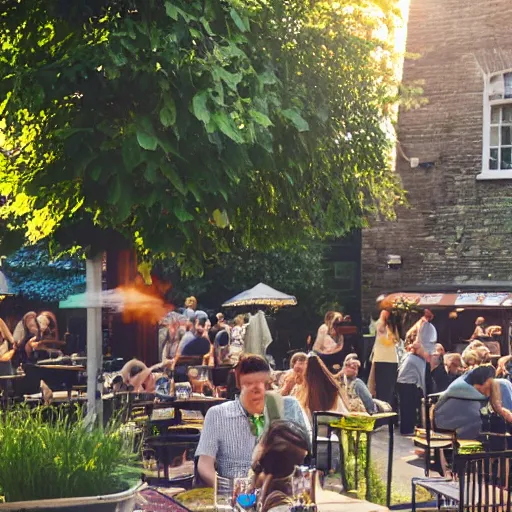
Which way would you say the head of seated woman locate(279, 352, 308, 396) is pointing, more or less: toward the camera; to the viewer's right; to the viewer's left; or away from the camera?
toward the camera

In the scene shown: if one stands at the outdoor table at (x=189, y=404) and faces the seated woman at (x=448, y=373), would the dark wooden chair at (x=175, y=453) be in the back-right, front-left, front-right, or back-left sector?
back-right

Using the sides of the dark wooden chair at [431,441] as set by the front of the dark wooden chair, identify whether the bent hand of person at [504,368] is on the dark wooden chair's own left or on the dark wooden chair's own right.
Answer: on the dark wooden chair's own left

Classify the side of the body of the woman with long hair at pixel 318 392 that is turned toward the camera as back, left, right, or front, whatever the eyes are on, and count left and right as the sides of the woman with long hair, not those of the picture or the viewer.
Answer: back

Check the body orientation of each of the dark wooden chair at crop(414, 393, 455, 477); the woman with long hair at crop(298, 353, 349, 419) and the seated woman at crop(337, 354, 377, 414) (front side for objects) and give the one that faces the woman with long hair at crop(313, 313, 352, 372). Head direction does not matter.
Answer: the woman with long hair at crop(298, 353, 349, 419)

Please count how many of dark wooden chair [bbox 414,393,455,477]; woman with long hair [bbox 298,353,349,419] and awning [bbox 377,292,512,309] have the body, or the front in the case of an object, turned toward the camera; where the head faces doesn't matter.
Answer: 1

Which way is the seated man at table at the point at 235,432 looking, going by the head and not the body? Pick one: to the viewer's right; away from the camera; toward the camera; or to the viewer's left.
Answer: toward the camera

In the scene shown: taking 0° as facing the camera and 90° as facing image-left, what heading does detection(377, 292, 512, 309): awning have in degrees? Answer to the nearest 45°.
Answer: approximately 0°

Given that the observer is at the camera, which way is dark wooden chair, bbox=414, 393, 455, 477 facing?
facing to the right of the viewer

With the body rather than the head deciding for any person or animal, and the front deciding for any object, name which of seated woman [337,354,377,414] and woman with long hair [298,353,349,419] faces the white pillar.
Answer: the seated woman

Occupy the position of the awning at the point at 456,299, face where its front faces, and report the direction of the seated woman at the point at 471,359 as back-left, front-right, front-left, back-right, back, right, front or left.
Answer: front

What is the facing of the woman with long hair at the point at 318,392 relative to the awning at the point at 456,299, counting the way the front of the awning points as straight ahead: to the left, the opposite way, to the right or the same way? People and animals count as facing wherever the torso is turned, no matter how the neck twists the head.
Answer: the opposite way

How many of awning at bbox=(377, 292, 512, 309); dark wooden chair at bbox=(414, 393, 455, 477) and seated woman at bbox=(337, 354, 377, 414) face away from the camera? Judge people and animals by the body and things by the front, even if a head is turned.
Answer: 0

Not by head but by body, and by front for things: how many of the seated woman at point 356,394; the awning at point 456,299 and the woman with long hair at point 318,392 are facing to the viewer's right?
0
